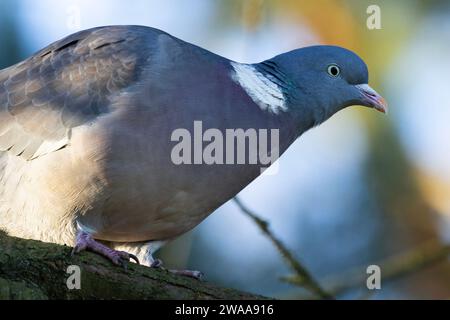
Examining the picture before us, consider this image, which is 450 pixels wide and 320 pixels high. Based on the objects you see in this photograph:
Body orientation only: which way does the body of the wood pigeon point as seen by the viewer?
to the viewer's right

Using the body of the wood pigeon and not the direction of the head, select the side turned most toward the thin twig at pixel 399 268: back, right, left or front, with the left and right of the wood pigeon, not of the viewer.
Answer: front
